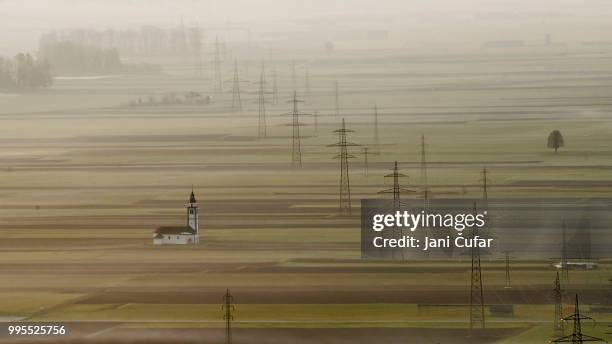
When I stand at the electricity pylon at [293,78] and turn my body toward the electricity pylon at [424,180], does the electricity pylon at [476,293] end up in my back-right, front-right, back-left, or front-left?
front-right

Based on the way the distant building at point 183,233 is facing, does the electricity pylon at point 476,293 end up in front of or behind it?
in front

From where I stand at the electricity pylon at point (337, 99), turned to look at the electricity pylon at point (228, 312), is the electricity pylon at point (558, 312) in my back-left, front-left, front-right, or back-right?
front-left

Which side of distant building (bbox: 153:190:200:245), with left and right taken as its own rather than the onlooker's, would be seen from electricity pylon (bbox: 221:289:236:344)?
right

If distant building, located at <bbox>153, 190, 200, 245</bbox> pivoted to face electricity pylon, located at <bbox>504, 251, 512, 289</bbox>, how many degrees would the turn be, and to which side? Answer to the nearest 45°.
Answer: approximately 45° to its right

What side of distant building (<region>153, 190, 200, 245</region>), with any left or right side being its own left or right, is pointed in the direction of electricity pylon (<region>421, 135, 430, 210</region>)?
front

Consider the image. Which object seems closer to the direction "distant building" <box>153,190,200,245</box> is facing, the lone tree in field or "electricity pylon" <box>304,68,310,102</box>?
the lone tree in field

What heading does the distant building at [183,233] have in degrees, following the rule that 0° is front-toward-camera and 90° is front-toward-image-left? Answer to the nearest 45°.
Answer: approximately 270°

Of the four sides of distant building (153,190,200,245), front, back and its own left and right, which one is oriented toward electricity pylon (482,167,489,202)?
front

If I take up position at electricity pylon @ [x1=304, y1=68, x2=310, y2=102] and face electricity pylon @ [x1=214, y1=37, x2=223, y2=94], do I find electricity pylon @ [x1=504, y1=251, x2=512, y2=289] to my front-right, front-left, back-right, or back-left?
back-left

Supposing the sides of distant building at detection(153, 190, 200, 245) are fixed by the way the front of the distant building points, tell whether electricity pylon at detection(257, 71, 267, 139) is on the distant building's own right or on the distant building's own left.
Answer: on the distant building's own left

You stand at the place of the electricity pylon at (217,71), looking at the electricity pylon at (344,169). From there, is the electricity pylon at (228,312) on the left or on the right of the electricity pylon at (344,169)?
right

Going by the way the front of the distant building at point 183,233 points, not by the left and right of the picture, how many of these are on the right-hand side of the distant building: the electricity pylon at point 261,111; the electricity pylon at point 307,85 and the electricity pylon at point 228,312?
1
